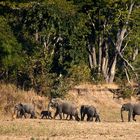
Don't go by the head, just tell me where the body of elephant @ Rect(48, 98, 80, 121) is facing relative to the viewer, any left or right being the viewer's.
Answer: facing to the left of the viewer

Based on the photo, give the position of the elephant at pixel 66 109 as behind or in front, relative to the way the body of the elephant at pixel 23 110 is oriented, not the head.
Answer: behind

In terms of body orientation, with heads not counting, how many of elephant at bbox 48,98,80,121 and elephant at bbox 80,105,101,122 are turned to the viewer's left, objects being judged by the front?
2

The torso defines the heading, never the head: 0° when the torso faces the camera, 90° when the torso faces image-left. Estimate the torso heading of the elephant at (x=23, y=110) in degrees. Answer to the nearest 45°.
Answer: approximately 90°

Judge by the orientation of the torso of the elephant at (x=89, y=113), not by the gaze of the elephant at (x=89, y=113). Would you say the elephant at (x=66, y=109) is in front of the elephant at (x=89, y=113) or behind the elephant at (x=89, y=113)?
in front

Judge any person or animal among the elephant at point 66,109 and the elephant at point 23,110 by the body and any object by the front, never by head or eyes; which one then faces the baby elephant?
the elephant at point 66,109

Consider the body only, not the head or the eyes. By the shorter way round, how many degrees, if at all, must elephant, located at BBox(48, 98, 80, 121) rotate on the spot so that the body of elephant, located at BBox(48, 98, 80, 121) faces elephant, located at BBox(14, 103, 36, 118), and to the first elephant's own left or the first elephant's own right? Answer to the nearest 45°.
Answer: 0° — it already faces it

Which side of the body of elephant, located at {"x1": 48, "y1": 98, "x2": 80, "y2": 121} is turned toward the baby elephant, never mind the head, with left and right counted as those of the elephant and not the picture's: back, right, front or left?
front

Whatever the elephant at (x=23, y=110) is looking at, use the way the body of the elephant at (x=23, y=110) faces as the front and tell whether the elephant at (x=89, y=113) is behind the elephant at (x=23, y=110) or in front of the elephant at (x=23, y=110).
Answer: behind

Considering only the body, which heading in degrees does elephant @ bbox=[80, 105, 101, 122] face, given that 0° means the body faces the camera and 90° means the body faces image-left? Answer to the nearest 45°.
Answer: approximately 90°

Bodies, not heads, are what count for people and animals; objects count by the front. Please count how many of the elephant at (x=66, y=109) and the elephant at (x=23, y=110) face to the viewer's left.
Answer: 2
